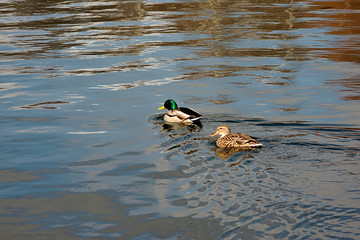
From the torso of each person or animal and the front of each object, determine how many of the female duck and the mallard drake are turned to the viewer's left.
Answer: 2

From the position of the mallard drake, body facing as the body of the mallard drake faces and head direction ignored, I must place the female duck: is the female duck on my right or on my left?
on my left

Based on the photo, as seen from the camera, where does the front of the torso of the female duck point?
to the viewer's left

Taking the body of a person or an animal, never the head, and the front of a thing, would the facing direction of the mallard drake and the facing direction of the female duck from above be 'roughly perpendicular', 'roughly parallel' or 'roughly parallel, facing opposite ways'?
roughly parallel

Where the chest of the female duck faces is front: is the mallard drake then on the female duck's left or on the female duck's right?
on the female duck's right

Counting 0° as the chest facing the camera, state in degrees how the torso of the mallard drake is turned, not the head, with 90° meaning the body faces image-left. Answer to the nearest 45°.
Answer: approximately 90°
